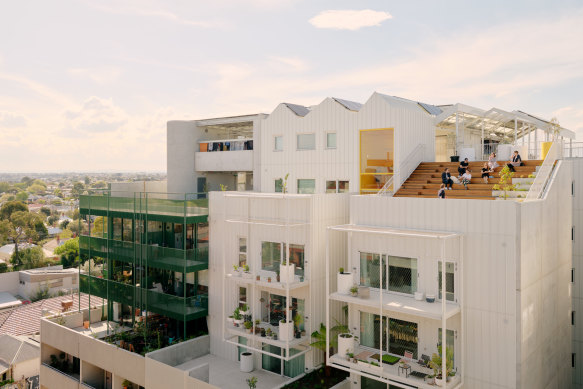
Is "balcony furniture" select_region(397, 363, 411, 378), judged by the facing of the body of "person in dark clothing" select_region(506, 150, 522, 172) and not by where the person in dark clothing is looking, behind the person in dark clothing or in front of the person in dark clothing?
in front

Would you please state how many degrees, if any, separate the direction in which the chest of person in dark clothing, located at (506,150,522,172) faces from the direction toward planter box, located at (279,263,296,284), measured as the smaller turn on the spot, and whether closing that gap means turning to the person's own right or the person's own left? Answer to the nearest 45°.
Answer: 0° — they already face it

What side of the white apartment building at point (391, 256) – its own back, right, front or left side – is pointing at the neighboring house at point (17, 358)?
right

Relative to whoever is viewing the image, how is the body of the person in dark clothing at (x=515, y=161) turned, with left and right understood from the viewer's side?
facing the viewer and to the left of the viewer

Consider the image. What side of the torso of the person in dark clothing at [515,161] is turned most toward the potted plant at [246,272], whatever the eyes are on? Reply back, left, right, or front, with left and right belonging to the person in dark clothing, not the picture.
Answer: front

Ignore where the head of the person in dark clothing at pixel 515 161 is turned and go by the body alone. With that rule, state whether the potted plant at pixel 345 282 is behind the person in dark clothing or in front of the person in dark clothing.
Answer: in front

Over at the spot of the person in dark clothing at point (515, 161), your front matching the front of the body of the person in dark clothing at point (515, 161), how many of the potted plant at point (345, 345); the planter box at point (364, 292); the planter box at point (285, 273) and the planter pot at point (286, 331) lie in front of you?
4

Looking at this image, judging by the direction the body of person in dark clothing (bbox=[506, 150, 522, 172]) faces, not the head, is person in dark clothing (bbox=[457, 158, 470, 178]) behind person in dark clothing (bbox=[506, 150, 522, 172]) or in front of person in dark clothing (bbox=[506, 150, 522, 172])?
in front

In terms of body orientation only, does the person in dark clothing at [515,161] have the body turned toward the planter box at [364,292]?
yes
